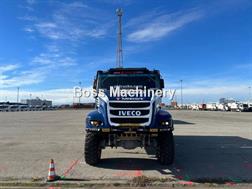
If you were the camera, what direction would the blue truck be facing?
facing the viewer
